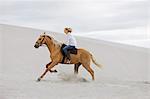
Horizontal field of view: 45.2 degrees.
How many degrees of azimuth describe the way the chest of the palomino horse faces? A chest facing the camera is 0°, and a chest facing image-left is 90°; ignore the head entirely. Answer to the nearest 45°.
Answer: approximately 90°
